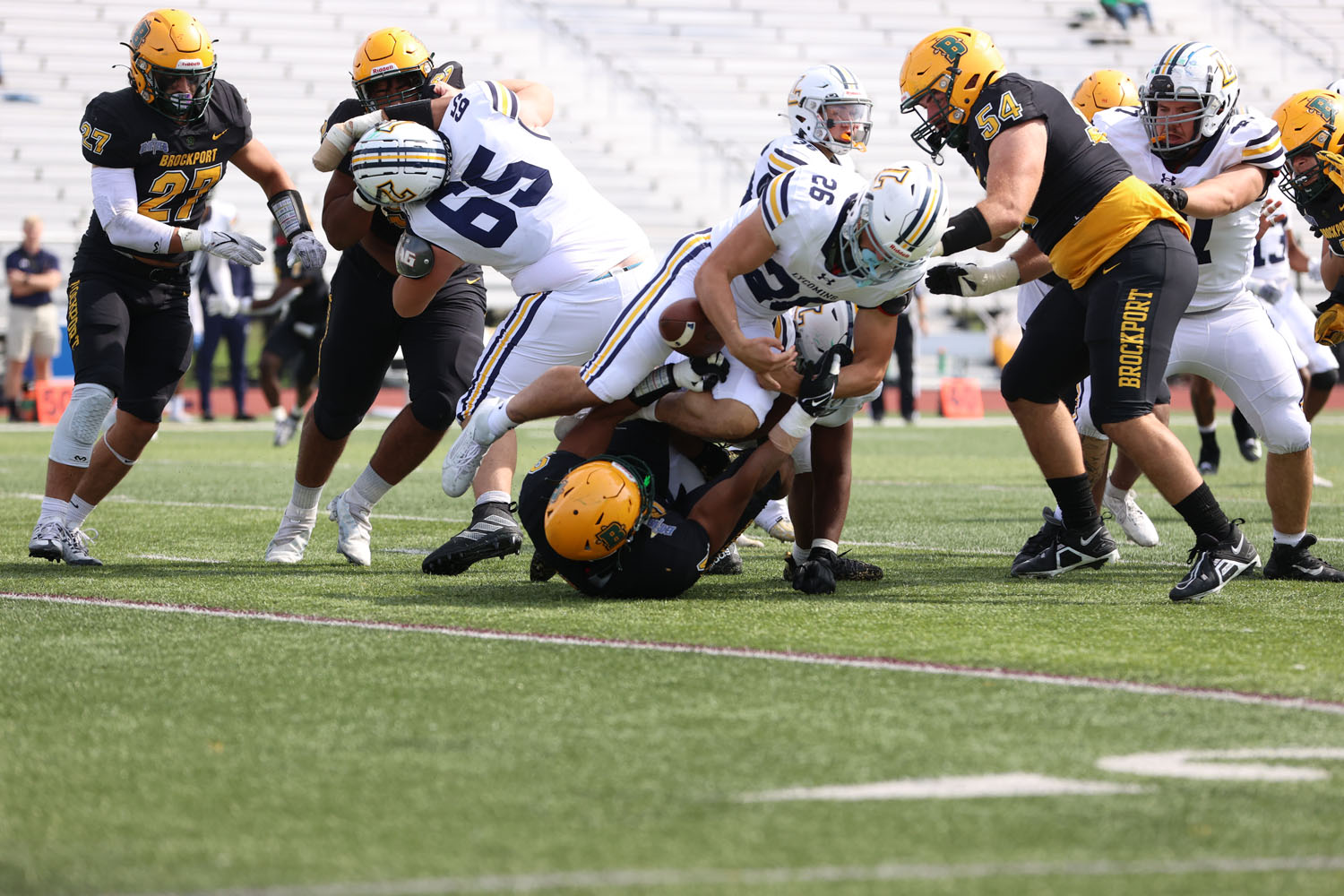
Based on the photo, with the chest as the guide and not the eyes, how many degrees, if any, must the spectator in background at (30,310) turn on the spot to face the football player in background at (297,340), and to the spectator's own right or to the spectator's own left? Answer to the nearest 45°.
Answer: approximately 45° to the spectator's own left

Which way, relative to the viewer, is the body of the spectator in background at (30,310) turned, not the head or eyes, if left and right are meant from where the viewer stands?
facing the viewer

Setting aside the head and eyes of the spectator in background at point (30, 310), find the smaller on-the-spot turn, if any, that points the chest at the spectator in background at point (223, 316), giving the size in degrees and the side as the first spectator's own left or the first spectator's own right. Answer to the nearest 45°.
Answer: approximately 90° to the first spectator's own left
